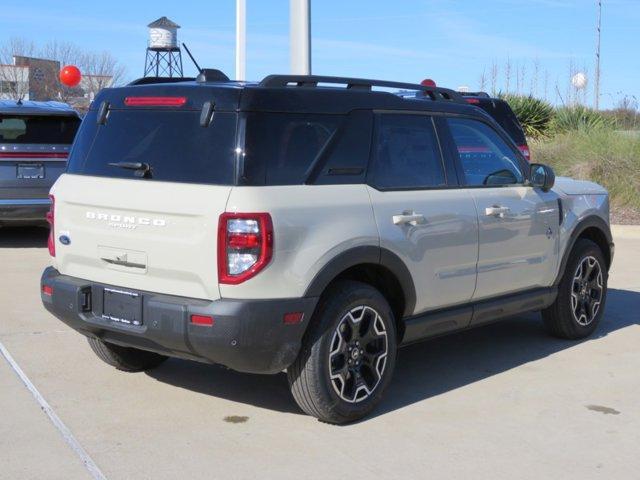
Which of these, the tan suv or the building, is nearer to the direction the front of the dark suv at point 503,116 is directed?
the building

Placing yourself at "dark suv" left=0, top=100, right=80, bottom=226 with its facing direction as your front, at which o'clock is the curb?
The curb is roughly at 3 o'clock from the dark suv.

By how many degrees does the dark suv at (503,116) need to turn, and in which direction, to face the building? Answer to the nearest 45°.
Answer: approximately 45° to its left

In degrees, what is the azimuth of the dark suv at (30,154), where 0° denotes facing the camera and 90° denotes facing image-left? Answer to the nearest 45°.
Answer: approximately 180°

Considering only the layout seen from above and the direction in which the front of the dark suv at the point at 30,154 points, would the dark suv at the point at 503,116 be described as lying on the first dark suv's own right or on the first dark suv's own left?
on the first dark suv's own right

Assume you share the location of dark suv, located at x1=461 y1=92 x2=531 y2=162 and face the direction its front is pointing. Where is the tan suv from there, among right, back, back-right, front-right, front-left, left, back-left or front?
back

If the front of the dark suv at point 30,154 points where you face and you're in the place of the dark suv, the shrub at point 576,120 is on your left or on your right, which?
on your right

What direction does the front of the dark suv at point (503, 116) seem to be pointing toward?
away from the camera

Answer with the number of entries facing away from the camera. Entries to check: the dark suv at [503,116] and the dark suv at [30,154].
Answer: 2

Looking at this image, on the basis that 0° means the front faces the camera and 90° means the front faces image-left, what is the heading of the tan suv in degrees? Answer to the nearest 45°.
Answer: approximately 225°
